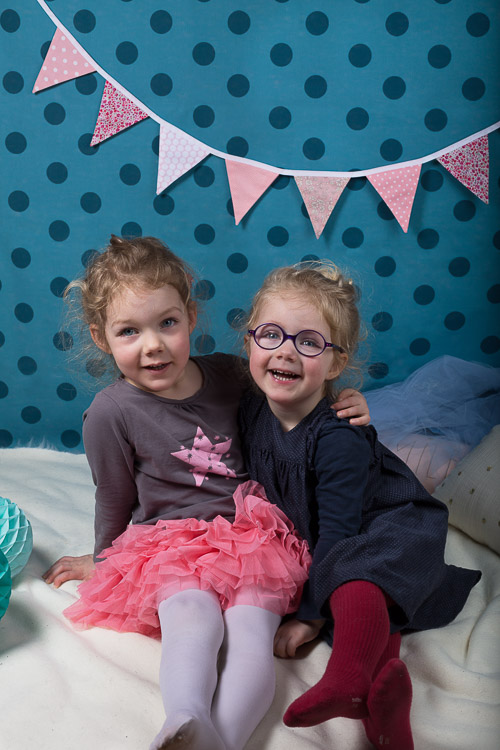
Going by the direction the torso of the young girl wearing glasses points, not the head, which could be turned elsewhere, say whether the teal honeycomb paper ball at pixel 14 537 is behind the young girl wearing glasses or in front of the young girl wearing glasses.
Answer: in front

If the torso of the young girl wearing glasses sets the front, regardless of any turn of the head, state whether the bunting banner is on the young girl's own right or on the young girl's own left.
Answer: on the young girl's own right

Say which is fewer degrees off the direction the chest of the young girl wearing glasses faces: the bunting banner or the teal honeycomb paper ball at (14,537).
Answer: the teal honeycomb paper ball

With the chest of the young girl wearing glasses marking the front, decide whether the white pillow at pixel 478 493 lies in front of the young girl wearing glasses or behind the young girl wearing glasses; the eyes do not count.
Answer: behind
